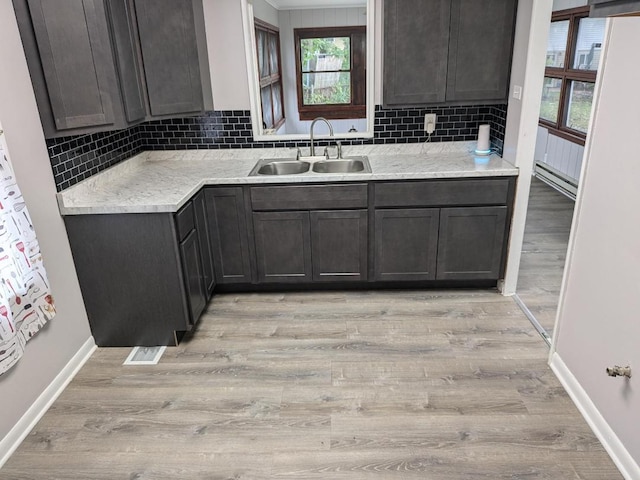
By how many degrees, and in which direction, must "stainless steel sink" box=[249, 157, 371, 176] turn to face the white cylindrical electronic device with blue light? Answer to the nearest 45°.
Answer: approximately 90° to its left

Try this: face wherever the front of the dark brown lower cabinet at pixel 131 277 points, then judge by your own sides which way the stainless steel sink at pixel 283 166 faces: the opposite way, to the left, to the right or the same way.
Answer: to the right

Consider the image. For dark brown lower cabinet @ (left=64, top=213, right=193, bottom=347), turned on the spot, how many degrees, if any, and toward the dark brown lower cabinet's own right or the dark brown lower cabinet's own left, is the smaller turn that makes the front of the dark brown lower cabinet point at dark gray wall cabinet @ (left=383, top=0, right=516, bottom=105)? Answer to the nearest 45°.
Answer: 0° — it already faces it

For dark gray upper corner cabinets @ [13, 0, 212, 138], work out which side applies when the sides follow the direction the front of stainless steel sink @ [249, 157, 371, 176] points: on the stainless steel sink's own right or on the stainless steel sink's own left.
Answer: on the stainless steel sink's own right

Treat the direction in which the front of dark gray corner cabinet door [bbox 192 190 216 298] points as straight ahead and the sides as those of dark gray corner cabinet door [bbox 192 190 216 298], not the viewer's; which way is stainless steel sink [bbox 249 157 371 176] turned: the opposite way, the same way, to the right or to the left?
to the right

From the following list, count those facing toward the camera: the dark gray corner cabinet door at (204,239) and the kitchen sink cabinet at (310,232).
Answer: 1

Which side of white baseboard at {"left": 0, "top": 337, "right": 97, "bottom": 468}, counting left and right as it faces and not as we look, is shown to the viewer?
right

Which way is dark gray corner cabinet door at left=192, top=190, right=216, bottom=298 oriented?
to the viewer's right

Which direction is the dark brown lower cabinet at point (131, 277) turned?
to the viewer's right

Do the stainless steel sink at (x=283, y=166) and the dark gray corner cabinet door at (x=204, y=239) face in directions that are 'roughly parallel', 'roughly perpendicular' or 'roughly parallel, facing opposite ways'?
roughly perpendicular
